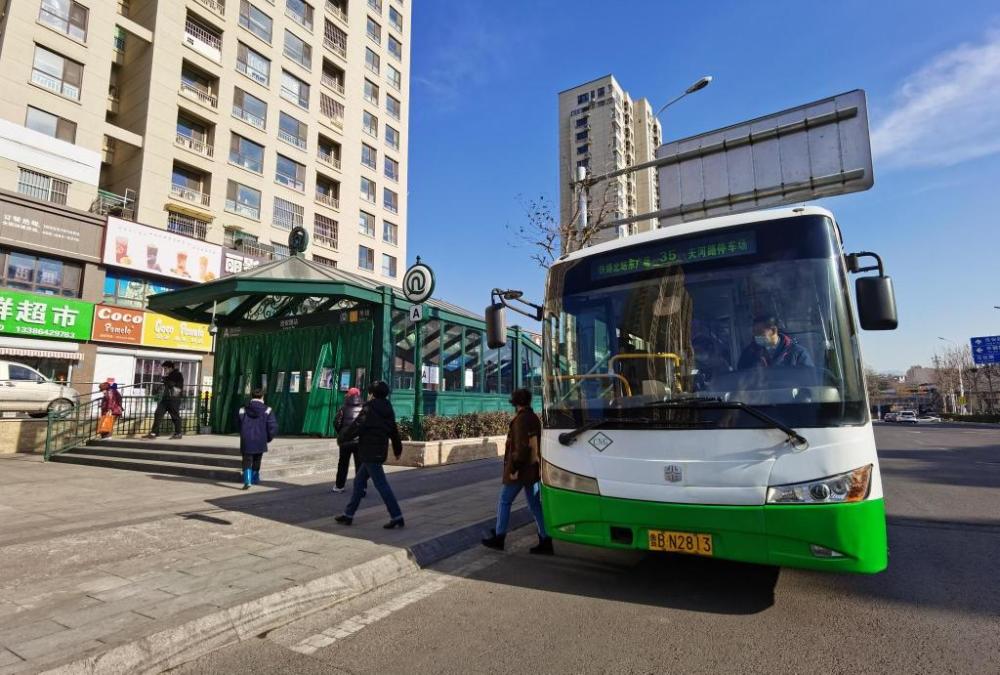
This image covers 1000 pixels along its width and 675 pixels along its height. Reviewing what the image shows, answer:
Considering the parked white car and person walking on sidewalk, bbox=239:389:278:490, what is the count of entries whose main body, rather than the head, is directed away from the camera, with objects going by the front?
1

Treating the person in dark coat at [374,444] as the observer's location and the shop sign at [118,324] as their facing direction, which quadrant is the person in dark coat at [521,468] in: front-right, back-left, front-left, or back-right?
back-right

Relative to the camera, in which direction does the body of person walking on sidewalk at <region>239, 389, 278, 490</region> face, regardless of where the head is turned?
away from the camera

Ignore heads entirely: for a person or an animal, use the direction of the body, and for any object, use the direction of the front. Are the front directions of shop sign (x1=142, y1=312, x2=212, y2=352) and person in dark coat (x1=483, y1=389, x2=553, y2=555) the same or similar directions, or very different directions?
very different directions

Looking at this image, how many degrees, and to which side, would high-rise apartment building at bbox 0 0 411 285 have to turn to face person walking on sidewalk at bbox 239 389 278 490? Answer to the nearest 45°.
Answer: approximately 45° to its right

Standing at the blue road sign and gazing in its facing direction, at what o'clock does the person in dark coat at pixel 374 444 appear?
The person in dark coat is roughly at 12 o'clock from the blue road sign.

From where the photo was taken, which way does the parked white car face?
to the viewer's right

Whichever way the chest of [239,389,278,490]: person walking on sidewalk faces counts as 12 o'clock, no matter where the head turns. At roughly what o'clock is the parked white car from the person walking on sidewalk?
The parked white car is roughly at 11 o'clock from the person walking on sidewalk.

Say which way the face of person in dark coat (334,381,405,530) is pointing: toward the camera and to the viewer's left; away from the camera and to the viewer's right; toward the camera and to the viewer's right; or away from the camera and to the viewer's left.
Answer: away from the camera and to the viewer's left
